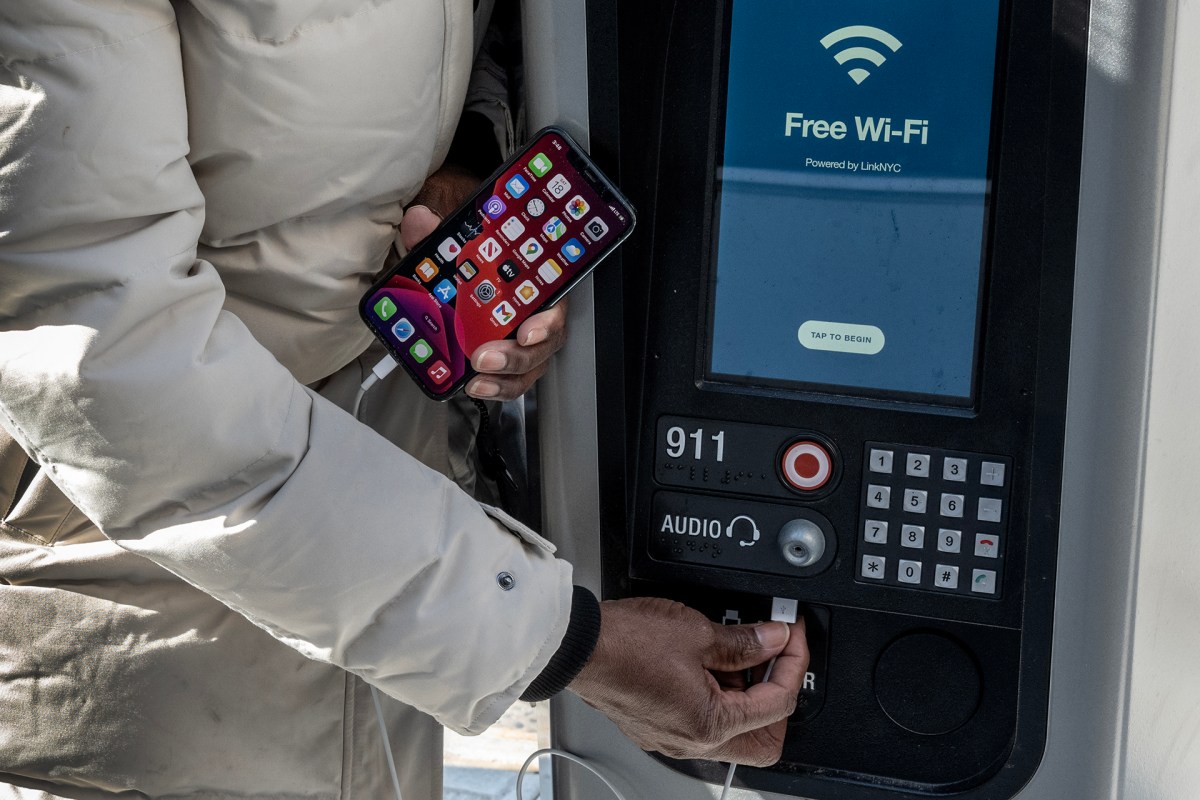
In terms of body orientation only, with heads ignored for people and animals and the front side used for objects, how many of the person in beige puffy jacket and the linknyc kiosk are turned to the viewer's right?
1

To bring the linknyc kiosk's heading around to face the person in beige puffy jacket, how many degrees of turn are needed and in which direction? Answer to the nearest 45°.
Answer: approximately 90° to its right

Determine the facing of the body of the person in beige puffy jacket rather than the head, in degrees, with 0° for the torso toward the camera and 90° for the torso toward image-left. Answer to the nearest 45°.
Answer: approximately 270°

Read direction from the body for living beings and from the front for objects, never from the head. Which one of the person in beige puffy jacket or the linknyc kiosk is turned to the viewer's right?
the person in beige puffy jacket
